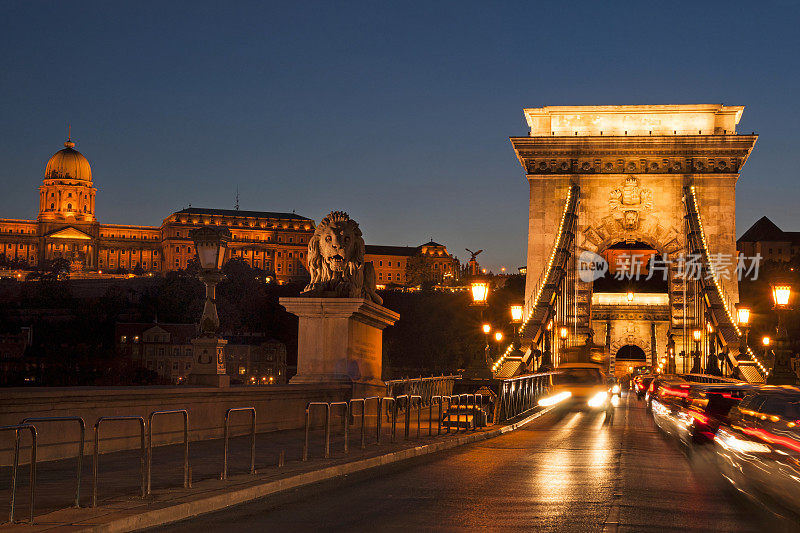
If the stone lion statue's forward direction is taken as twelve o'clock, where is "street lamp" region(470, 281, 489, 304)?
The street lamp is roughly at 7 o'clock from the stone lion statue.

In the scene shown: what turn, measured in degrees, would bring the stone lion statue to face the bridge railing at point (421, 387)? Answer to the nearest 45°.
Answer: approximately 180°

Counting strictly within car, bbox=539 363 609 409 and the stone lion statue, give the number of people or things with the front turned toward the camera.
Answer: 2

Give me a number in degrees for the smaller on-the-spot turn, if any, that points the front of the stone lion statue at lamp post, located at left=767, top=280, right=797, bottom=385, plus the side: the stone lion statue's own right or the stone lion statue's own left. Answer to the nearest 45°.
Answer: approximately 135° to the stone lion statue's own left

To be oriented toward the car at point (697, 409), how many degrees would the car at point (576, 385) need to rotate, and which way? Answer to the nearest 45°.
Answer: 0° — it already faces it

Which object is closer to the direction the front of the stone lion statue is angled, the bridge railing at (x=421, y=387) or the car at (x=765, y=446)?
the car

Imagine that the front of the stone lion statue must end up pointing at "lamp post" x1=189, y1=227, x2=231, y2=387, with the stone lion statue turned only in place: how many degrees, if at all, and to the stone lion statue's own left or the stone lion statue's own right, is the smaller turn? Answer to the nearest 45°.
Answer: approximately 45° to the stone lion statue's own right

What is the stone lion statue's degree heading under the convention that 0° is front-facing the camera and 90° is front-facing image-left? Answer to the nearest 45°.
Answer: approximately 0°

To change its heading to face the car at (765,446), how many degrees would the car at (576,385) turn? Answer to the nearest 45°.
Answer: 0° — it already faces it
